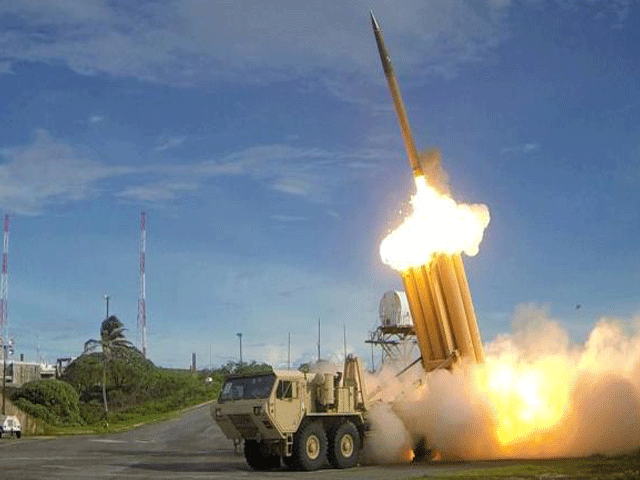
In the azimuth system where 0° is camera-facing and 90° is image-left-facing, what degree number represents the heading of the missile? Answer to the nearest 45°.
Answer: approximately 90°

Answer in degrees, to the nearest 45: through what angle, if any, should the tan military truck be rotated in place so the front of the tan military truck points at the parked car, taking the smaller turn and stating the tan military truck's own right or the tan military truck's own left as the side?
approximately 90° to the tan military truck's own right

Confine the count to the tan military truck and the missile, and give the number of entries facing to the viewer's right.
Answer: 0
